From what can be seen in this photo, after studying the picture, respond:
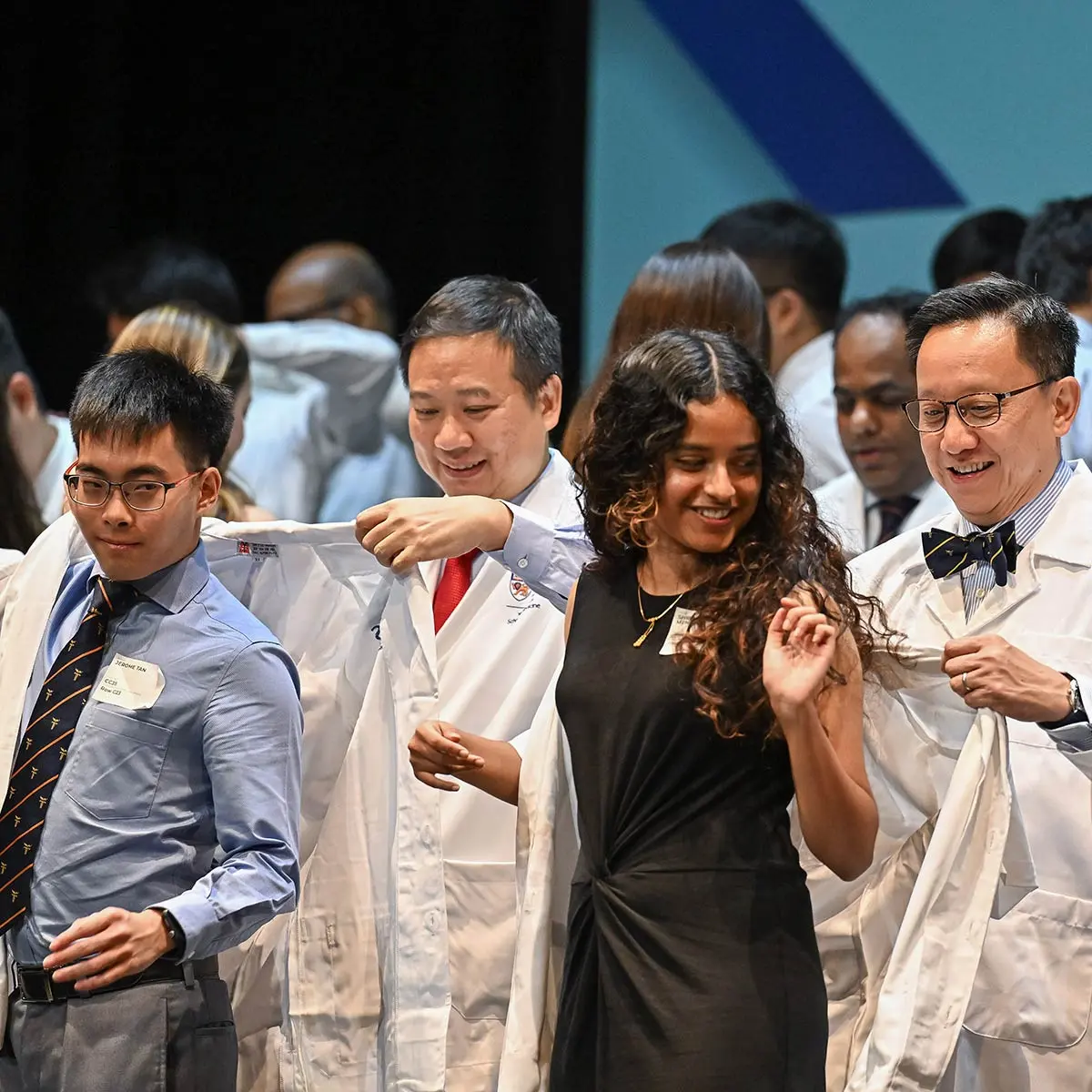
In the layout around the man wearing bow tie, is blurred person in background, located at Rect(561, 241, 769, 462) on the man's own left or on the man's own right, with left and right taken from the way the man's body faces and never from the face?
on the man's own right

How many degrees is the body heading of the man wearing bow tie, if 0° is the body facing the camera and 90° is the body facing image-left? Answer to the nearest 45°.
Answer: approximately 45°

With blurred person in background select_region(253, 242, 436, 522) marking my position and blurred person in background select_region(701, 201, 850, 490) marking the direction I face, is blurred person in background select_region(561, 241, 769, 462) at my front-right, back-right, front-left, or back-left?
front-right

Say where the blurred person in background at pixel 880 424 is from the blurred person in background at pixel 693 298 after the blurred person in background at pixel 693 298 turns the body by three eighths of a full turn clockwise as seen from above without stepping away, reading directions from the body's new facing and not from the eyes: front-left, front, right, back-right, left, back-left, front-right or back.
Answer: left

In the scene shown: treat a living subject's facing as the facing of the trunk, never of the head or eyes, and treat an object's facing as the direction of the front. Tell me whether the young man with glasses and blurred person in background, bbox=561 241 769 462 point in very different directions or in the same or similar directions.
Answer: very different directions

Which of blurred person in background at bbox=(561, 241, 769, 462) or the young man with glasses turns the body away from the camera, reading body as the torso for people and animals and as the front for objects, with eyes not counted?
the blurred person in background

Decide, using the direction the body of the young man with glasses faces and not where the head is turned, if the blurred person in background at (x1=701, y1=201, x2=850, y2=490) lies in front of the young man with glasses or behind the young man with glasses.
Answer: behind

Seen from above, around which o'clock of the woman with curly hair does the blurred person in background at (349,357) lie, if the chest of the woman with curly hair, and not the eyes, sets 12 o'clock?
The blurred person in background is roughly at 4 o'clock from the woman with curly hair.

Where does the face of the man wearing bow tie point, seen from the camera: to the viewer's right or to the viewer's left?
to the viewer's left

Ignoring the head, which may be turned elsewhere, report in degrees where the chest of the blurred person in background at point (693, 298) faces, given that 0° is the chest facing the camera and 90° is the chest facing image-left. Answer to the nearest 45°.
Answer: approximately 180°

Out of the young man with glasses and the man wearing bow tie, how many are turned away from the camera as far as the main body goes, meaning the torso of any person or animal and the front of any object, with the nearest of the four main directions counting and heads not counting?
0

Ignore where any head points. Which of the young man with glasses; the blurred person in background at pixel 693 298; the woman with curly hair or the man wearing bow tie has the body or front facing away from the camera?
the blurred person in background

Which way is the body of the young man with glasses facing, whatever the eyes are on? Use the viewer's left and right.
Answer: facing the viewer and to the left of the viewer

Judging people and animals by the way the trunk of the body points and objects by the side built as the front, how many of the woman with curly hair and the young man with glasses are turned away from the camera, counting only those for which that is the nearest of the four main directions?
0
